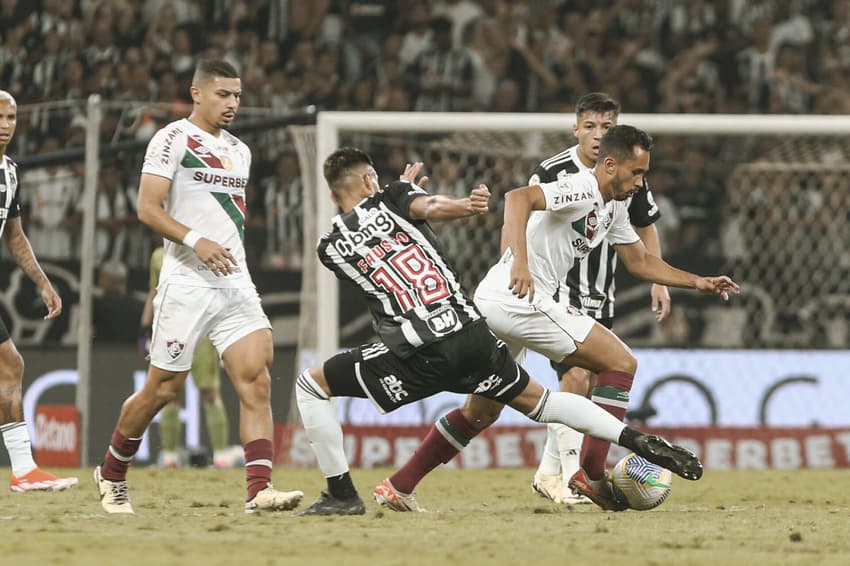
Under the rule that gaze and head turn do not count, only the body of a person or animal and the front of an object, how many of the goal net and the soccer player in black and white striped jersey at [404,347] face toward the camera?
1

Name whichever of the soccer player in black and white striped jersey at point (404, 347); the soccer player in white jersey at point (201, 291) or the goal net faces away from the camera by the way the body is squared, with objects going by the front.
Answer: the soccer player in black and white striped jersey

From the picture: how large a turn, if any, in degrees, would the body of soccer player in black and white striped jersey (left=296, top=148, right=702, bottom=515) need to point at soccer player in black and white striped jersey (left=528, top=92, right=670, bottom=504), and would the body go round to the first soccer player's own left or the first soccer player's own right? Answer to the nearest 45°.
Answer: approximately 45° to the first soccer player's own right

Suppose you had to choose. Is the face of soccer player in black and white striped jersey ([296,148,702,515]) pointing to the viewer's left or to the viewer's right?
to the viewer's right

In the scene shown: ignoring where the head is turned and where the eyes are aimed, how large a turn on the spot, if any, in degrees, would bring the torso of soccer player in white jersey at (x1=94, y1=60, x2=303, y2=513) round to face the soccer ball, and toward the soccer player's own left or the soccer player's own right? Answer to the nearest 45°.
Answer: approximately 45° to the soccer player's own left

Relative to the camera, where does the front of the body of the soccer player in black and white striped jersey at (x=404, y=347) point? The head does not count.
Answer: away from the camera

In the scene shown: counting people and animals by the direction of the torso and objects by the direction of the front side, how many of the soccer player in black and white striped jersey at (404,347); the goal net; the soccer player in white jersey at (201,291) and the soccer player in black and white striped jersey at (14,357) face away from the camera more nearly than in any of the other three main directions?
1

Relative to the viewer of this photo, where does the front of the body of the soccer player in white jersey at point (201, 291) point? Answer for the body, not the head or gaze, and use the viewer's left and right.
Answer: facing the viewer and to the right of the viewer

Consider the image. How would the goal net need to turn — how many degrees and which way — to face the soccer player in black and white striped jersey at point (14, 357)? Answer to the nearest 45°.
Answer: approximately 45° to its right

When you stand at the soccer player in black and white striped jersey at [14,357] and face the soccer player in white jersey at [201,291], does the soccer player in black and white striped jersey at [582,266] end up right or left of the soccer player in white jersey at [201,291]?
left
